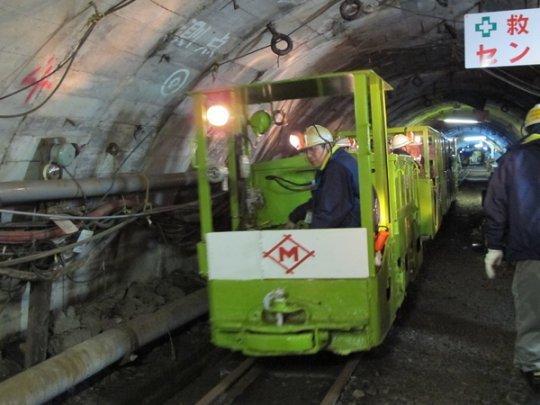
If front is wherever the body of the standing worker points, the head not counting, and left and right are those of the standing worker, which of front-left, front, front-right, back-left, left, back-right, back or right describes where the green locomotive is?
left

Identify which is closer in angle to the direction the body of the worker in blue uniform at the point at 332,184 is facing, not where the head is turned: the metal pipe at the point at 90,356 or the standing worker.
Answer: the metal pipe

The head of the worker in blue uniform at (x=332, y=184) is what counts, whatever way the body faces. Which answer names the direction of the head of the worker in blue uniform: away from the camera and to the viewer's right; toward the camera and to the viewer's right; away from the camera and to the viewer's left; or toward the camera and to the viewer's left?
toward the camera and to the viewer's left

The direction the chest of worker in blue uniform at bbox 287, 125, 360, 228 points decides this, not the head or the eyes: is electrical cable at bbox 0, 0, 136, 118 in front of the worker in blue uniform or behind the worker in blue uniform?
in front

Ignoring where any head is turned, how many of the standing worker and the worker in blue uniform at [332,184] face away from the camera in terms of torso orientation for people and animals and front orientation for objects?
1

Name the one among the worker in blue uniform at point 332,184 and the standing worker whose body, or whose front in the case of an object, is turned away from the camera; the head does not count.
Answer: the standing worker

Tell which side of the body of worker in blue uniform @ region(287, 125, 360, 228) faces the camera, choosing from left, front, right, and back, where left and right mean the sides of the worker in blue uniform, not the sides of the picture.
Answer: left

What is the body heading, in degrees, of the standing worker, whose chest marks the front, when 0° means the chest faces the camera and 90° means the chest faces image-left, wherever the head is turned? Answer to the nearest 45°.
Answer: approximately 180°

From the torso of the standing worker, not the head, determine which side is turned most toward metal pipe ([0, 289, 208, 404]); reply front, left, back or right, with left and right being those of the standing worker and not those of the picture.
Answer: left

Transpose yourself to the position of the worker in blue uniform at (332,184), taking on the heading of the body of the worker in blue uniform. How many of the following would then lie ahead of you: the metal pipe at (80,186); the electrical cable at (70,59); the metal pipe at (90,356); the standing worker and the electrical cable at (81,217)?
4

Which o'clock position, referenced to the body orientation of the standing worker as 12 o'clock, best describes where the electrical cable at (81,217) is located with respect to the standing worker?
The electrical cable is roughly at 9 o'clock from the standing worker.
